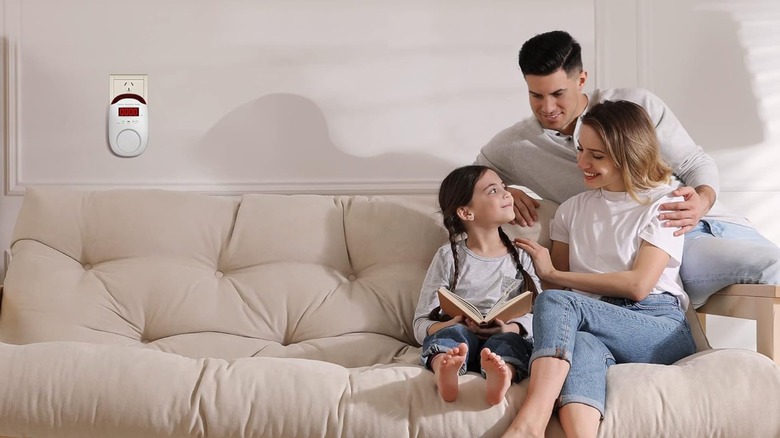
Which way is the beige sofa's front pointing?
toward the camera

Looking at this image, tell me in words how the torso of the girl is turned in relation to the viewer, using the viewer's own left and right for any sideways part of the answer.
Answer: facing the viewer

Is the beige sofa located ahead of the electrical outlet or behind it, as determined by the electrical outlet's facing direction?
ahead

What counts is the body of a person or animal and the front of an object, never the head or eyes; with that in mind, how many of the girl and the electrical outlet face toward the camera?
2

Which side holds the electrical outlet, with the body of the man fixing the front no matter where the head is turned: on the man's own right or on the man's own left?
on the man's own right

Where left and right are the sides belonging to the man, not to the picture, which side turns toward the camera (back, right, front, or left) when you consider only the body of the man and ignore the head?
front

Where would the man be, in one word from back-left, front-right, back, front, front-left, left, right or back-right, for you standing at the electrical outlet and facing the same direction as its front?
front-left
